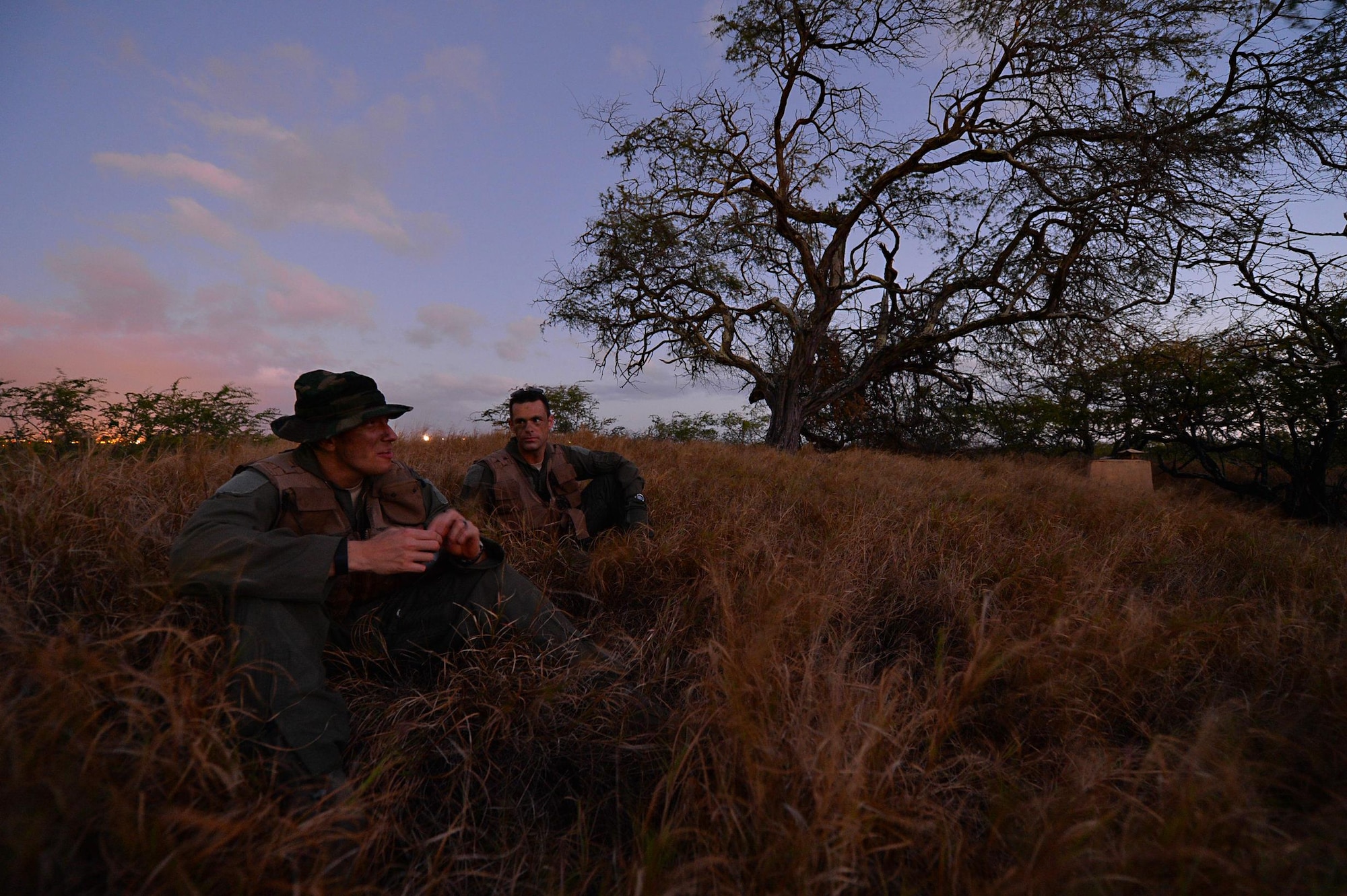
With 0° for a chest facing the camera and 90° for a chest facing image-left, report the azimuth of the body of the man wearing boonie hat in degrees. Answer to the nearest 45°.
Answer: approximately 315°

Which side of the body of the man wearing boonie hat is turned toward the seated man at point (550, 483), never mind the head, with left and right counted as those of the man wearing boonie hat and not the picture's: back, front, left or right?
left
